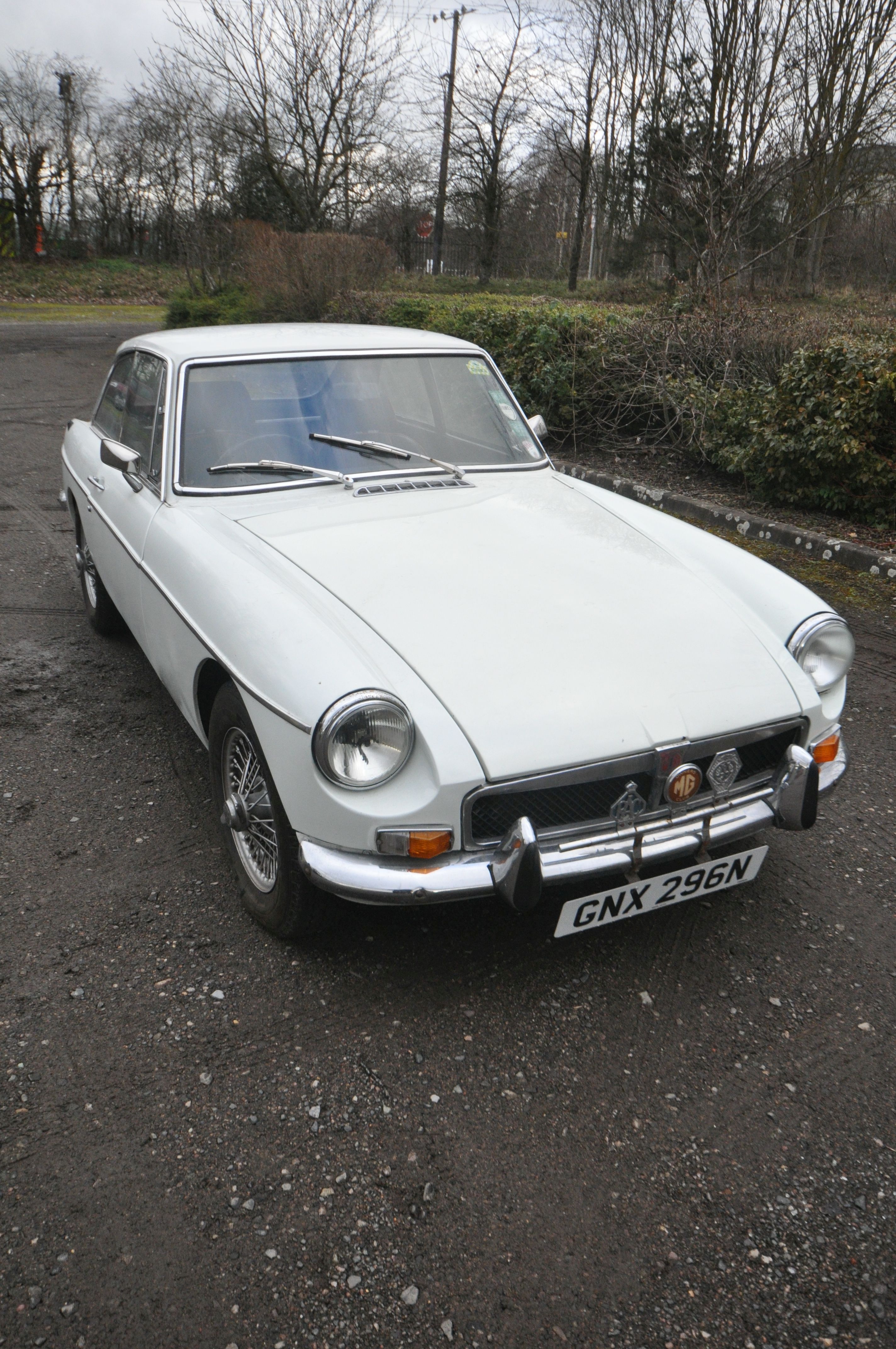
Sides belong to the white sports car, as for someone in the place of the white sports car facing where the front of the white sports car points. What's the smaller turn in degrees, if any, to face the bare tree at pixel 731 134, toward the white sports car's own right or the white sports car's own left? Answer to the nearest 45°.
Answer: approximately 135° to the white sports car's own left

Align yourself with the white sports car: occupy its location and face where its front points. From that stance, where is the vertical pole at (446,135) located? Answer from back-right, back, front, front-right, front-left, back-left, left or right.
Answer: back-left

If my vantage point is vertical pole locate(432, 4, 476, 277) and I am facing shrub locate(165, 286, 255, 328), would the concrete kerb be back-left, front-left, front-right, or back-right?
front-left

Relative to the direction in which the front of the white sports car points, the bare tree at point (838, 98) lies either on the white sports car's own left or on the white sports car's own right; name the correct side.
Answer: on the white sports car's own left

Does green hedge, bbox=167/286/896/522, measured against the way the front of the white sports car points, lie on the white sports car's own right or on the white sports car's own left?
on the white sports car's own left

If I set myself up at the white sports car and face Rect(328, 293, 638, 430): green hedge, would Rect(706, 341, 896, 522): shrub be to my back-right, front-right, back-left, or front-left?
front-right

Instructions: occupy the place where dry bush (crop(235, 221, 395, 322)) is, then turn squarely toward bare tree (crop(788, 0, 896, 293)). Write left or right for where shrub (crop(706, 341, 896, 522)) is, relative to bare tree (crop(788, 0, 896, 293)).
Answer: right

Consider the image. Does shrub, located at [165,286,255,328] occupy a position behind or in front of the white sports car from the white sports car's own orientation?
behind

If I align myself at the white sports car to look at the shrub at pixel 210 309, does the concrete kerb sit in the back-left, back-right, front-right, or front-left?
front-right

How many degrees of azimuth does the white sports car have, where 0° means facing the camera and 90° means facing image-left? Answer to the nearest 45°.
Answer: approximately 315°

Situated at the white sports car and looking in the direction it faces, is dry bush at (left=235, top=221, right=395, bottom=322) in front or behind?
behind

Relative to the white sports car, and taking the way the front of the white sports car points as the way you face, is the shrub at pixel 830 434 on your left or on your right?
on your left
